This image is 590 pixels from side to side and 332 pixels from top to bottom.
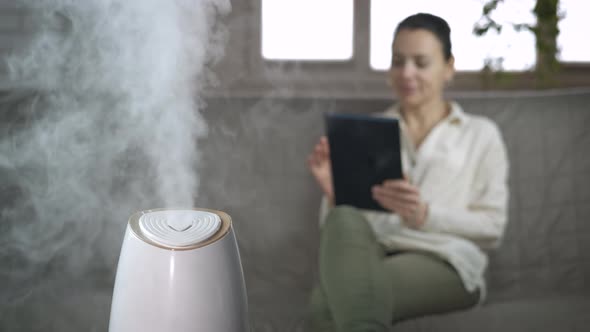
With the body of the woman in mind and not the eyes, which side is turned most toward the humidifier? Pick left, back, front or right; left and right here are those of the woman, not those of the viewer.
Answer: front

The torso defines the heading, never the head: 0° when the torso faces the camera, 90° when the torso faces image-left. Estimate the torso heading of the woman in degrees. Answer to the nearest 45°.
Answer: approximately 45°

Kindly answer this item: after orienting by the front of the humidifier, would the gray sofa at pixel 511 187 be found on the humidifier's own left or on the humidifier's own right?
on the humidifier's own left

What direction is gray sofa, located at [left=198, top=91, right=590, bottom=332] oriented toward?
toward the camera

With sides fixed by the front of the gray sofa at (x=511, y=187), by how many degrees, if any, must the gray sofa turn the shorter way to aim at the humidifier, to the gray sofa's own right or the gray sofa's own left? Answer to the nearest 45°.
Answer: approximately 45° to the gray sofa's own right

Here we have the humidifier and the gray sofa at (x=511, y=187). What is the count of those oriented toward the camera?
2

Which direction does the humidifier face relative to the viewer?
toward the camera

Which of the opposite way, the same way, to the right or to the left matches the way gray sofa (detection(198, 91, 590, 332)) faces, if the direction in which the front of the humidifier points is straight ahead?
the same way

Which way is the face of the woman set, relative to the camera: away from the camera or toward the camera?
toward the camera
